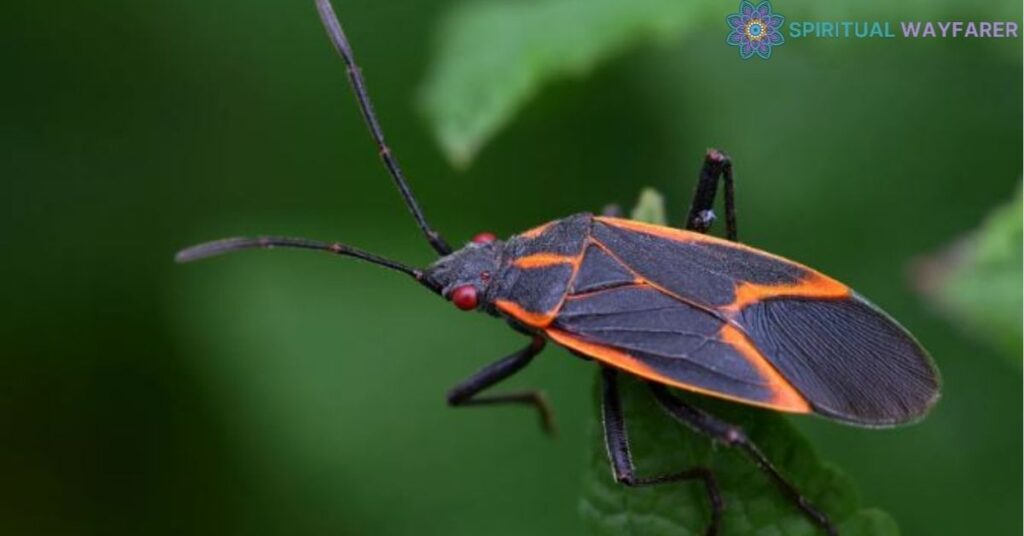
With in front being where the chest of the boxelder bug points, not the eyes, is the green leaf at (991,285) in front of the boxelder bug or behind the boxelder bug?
behind

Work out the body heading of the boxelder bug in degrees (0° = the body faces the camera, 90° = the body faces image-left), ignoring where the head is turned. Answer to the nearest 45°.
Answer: approximately 90°
